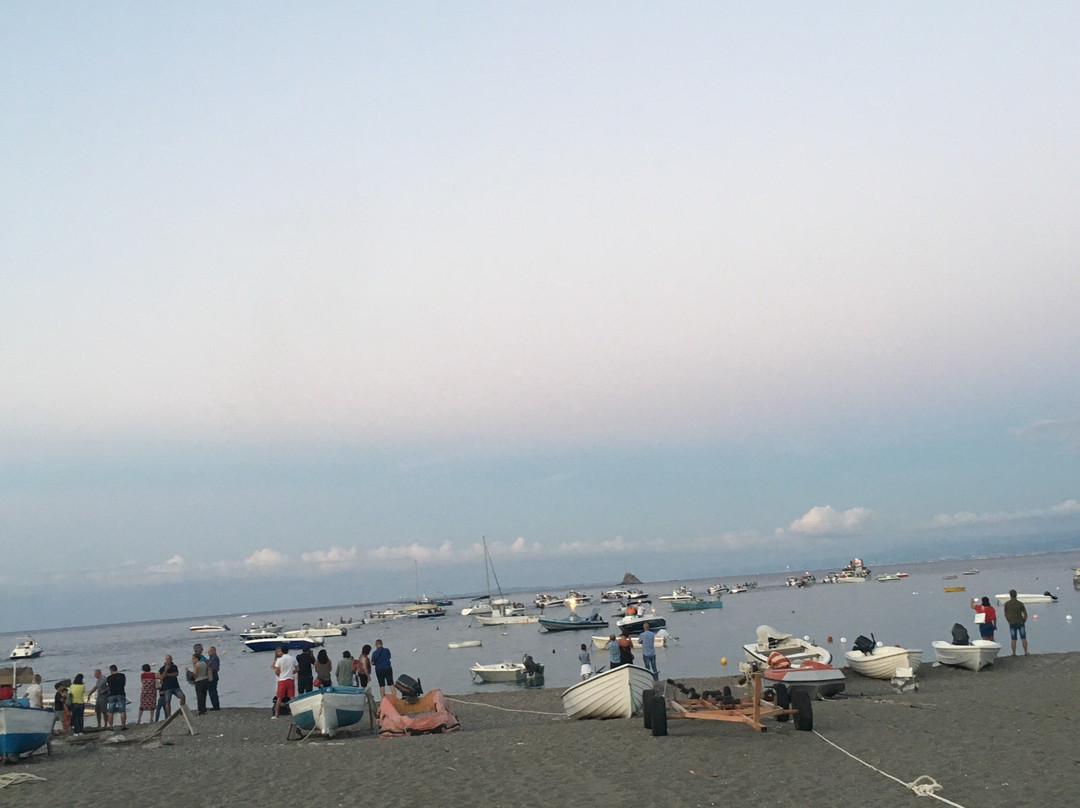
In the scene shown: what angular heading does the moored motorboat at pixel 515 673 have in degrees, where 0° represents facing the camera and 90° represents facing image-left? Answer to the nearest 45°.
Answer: approximately 90°

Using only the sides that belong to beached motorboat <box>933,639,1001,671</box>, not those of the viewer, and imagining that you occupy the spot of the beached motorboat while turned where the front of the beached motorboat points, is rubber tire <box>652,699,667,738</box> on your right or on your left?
on your right

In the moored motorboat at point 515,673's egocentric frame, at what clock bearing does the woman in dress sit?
The woman in dress is roughly at 10 o'clock from the moored motorboat.

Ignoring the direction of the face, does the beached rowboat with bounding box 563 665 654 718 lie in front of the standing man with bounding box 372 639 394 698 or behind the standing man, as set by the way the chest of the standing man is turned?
behind

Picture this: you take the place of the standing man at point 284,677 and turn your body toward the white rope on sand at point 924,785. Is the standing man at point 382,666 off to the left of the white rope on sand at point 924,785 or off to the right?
left

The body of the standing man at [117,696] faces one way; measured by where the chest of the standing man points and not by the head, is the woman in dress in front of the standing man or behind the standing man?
in front

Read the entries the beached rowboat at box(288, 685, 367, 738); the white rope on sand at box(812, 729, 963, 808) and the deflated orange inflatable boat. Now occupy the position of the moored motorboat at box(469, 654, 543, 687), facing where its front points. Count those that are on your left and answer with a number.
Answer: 3

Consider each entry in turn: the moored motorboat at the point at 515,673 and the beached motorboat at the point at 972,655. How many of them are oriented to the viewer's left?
1

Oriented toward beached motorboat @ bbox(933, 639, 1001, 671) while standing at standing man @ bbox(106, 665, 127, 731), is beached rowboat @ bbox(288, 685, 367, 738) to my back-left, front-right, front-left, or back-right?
front-right

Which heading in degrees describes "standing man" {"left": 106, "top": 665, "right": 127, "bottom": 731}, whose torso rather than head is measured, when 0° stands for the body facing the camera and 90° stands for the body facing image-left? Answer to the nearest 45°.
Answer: approximately 180°

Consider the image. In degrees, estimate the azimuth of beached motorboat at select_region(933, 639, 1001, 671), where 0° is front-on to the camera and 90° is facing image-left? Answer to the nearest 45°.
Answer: approximately 315°

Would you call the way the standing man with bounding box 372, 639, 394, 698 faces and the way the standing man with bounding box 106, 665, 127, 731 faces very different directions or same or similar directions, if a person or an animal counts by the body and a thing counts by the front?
same or similar directions

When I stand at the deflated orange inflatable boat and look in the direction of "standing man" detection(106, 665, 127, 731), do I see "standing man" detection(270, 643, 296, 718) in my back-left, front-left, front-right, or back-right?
front-right

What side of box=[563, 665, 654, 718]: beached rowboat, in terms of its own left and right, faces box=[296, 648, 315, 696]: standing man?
back

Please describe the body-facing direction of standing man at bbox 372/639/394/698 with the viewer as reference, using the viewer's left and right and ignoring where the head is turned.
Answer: facing away from the viewer

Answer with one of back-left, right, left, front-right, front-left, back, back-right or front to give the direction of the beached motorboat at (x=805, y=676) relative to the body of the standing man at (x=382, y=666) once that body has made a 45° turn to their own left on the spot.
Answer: back
